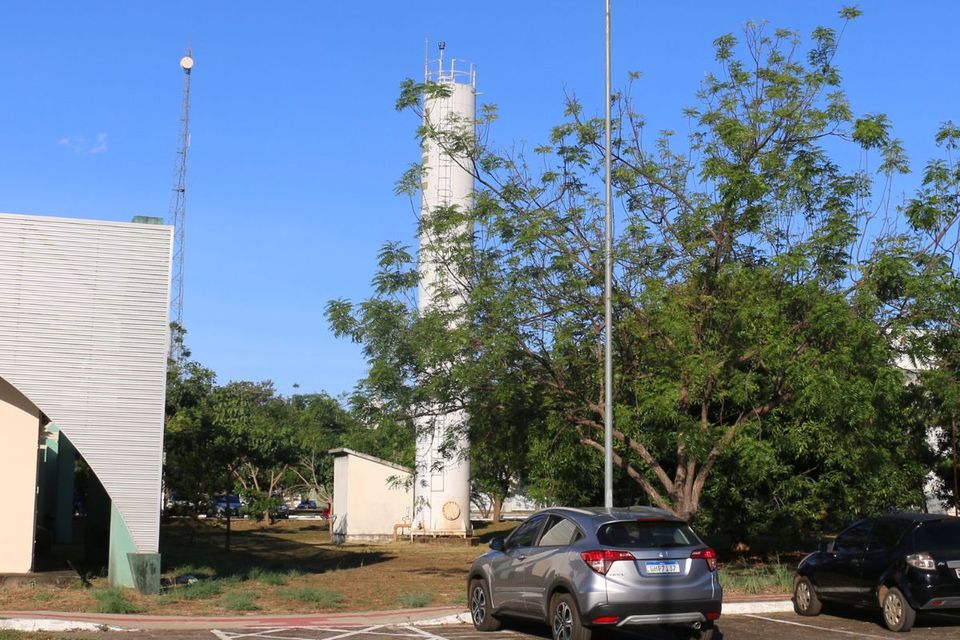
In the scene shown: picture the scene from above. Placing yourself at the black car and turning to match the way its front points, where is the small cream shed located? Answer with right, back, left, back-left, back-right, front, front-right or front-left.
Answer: front

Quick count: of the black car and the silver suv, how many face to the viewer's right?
0

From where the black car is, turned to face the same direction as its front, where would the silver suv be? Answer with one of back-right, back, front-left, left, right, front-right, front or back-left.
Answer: left

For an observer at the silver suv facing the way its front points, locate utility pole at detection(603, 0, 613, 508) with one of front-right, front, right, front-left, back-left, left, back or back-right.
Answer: front-right

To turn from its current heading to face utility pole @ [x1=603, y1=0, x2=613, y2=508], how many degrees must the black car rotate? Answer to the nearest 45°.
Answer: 0° — it already faces it

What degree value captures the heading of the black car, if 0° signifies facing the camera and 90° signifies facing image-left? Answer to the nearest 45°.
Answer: approximately 135°

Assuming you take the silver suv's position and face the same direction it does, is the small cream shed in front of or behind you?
in front

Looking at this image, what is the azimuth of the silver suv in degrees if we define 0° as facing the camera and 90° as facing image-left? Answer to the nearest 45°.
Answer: approximately 135°

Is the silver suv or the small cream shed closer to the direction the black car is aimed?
the small cream shed

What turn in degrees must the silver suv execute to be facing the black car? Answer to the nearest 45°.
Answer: approximately 90° to its right
